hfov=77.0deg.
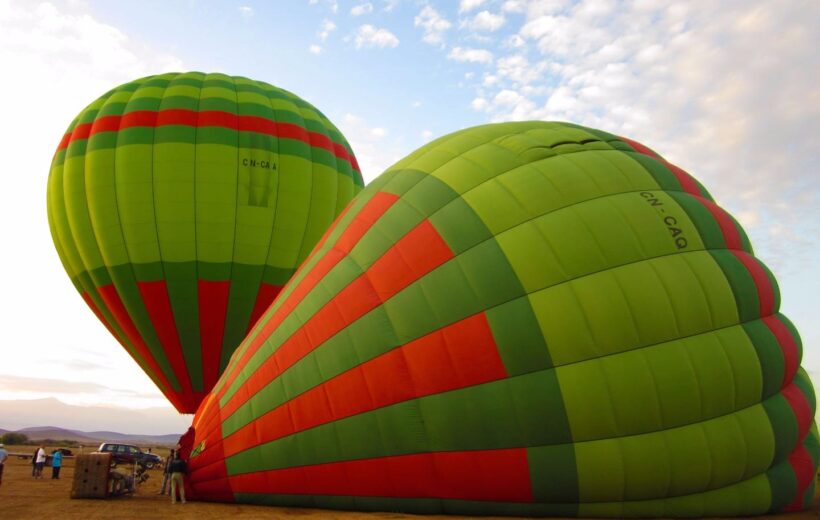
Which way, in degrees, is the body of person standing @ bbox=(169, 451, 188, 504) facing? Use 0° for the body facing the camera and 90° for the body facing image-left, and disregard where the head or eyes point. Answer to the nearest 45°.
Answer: approximately 180°

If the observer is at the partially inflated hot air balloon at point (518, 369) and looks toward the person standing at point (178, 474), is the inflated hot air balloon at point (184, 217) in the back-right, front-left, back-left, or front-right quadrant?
front-right

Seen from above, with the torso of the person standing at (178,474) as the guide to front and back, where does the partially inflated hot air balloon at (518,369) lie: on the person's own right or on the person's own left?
on the person's own right

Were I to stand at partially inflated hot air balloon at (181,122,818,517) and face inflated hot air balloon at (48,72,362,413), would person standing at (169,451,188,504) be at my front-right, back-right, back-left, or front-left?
front-left
